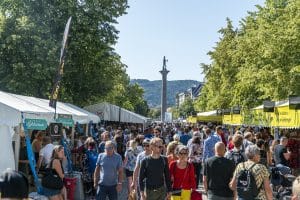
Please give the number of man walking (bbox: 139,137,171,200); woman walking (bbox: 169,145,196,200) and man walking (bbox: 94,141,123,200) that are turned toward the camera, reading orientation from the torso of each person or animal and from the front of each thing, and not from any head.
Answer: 3

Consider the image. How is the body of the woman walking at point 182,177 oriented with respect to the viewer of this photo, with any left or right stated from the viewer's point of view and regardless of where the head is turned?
facing the viewer

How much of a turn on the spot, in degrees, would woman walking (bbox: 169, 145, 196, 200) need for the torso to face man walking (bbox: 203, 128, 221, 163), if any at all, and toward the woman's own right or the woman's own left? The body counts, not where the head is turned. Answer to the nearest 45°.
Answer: approximately 180°

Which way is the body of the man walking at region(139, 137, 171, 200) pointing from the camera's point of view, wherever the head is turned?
toward the camera

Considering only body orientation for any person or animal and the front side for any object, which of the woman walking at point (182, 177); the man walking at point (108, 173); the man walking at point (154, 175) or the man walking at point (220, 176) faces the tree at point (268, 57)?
the man walking at point (220, 176)

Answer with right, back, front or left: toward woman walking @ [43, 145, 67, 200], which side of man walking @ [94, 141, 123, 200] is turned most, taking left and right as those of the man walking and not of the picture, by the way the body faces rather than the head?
right

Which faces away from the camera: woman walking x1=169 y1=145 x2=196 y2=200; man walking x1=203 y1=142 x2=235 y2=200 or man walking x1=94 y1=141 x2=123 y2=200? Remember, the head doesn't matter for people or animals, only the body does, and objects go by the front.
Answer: man walking x1=203 y1=142 x2=235 y2=200

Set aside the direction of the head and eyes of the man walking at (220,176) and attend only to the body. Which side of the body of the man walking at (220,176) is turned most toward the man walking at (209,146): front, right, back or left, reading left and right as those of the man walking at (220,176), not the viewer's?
front

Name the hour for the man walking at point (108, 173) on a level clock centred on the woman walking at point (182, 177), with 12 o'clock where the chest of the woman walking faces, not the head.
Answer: The man walking is roughly at 4 o'clock from the woman walking.

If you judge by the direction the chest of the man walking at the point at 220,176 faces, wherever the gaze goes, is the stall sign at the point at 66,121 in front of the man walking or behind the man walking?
in front

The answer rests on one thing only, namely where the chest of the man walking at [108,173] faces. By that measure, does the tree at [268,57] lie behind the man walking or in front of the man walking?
behind

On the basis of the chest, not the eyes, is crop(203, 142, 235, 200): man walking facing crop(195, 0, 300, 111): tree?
yes

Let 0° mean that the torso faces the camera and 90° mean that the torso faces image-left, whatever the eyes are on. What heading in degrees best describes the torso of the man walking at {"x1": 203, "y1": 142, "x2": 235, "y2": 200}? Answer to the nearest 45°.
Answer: approximately 180°

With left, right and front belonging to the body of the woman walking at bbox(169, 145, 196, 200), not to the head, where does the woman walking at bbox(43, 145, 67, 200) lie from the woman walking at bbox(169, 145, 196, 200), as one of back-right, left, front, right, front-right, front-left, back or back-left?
right
